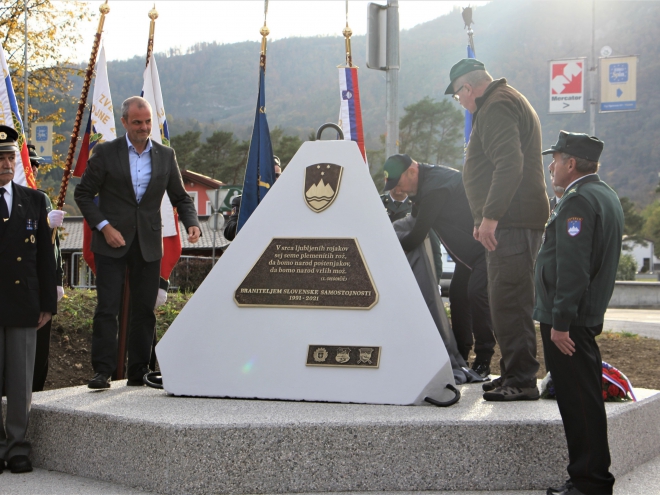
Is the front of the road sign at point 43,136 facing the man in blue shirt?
yes

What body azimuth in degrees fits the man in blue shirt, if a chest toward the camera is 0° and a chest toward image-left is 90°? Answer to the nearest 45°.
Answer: approximately 0°

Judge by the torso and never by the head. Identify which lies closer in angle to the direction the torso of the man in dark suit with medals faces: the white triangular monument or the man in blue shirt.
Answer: the white triangular monument

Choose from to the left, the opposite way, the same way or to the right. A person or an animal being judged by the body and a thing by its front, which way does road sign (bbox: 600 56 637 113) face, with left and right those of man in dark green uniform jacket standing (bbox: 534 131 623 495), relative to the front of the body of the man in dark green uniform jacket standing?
to the left

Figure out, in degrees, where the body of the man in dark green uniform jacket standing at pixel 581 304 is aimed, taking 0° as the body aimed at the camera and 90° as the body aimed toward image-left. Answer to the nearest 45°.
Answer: approximately 90°

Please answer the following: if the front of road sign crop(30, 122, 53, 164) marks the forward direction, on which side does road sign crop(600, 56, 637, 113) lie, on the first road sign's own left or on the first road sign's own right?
on the first road sign's own left

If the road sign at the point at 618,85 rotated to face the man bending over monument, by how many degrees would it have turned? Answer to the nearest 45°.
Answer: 0° — it already faces them

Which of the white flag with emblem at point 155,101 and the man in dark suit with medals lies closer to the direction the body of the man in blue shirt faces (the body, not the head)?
the man in dark suit with medals

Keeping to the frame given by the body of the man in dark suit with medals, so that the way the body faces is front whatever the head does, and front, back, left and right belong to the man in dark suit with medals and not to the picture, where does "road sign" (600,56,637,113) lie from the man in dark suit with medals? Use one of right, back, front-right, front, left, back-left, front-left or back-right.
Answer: back-left

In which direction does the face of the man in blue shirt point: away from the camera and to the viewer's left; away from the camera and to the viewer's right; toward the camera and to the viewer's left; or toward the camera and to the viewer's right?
toward the camera and to the viewer's right

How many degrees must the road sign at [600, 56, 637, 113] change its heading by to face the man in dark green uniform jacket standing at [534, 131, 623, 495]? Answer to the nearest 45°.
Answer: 0° — it already faces them

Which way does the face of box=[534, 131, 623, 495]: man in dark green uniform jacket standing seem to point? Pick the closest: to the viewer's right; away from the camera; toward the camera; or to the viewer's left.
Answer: to the viewer's left
